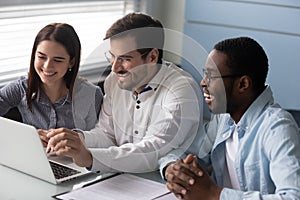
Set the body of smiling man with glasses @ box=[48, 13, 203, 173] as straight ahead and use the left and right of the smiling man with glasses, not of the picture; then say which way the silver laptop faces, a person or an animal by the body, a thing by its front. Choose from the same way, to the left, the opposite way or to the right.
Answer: the opposite way

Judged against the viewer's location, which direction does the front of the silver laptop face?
facing away from the viewer and to the right of the viewer

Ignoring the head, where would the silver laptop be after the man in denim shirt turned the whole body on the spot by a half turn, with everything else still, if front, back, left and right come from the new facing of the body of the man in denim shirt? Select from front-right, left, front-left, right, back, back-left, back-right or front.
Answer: back-left

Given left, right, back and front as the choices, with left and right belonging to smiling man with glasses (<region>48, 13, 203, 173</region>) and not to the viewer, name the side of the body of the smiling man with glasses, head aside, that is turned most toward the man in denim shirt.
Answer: left

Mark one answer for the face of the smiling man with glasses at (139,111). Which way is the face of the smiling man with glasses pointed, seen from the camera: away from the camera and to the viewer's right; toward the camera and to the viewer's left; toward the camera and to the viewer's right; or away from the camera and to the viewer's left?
toward the camera and to the viewer's left

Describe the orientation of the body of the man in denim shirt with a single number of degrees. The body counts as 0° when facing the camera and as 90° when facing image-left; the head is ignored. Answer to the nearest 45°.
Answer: approximately 45°

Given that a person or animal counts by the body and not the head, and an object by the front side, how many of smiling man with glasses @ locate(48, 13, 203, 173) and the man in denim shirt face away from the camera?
0

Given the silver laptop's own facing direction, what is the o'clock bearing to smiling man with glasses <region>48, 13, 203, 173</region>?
The smiling man with glasses is roughly at 1 o'clock from the silver laptop.

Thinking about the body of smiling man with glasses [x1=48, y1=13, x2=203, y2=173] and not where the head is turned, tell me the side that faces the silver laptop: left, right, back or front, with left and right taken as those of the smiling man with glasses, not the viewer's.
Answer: front

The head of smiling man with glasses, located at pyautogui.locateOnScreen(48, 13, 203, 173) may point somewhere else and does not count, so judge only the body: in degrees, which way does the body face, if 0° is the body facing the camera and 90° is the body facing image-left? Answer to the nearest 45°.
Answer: approximately 45°

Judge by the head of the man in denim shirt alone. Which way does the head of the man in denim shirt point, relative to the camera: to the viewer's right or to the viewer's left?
to the viewer's left

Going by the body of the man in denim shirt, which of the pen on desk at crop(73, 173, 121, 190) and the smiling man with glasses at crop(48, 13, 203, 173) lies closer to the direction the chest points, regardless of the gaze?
the pen on desk
